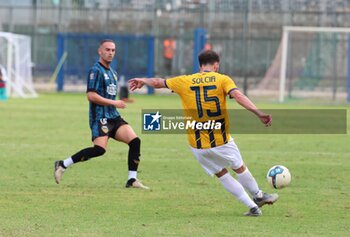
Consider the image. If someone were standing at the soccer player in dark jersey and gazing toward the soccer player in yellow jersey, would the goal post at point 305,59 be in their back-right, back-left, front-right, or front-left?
back-left

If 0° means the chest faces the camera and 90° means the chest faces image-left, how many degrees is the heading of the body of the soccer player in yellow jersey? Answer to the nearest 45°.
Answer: approximately 180°

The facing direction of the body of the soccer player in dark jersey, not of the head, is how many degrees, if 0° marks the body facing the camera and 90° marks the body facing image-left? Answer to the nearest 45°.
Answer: approximately 315°

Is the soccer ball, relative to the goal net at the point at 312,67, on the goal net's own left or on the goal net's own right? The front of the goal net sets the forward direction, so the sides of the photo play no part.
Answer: on the goal net's own right

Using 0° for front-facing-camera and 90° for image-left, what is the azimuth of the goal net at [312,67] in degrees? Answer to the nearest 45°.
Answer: approximately 315°

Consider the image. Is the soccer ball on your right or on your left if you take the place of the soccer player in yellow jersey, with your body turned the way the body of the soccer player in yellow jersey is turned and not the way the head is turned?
on your right

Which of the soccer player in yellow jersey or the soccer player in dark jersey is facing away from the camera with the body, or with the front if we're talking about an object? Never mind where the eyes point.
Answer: the soccer player in yellow jersey

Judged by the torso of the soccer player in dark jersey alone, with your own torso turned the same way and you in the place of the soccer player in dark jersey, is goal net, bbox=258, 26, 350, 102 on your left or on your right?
on your left
